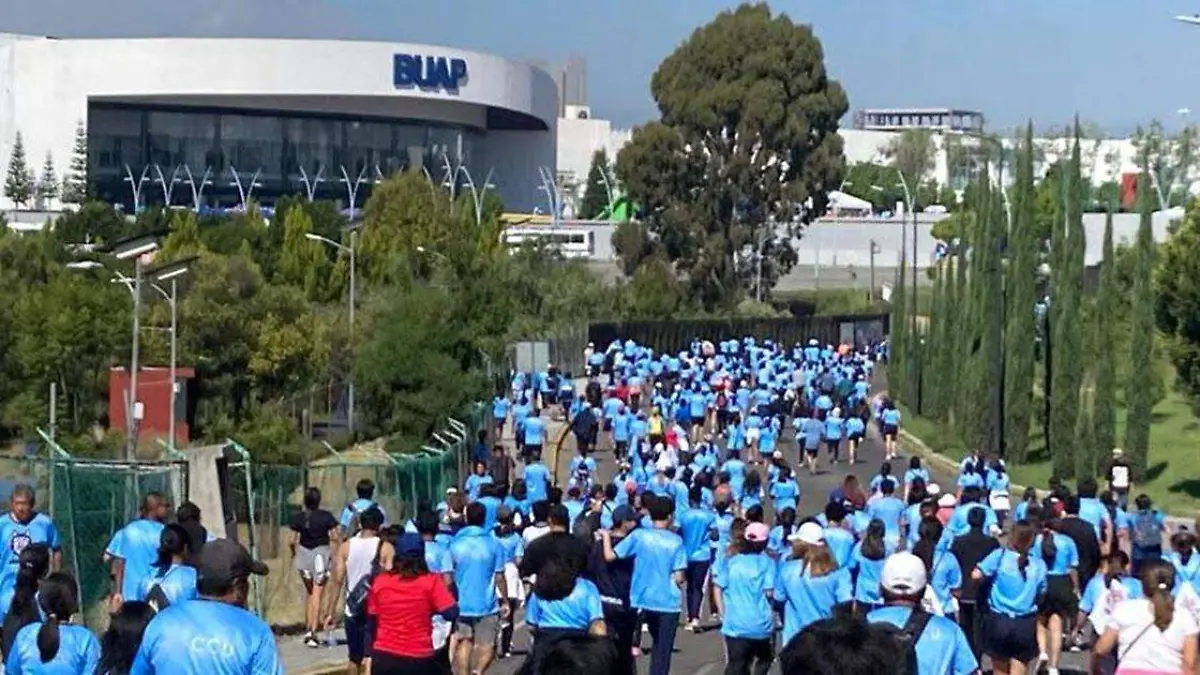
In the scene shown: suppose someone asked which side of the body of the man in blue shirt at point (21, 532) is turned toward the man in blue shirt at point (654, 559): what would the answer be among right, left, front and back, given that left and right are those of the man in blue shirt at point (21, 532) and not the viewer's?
left

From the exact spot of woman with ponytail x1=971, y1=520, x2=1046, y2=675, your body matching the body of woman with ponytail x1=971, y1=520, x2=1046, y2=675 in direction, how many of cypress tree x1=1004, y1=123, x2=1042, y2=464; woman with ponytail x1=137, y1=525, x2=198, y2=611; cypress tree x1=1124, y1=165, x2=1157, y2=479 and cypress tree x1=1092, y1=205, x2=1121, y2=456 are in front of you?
3

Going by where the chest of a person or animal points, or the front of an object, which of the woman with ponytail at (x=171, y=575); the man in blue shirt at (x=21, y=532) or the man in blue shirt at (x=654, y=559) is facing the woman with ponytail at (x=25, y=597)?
the man in blue shirt at (x=21, y=532)

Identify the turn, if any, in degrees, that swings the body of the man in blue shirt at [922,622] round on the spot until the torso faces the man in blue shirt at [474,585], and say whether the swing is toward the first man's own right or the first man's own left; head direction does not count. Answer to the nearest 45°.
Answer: approximately 45° to the first man's own left

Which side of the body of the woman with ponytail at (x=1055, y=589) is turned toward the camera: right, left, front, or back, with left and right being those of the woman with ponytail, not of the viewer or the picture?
back

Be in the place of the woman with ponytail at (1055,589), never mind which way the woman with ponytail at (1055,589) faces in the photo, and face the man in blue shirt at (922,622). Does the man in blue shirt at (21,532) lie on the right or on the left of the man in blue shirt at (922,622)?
right

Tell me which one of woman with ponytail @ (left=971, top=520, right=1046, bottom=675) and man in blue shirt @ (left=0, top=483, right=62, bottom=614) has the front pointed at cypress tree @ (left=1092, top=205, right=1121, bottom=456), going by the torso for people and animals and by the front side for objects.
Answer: the woman with ponytail

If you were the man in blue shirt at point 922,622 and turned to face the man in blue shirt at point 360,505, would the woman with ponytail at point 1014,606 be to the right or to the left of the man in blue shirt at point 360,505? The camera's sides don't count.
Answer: right

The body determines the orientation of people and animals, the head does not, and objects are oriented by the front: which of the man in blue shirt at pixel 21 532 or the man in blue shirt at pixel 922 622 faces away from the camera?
the man in blue shirt at pixel 922 622

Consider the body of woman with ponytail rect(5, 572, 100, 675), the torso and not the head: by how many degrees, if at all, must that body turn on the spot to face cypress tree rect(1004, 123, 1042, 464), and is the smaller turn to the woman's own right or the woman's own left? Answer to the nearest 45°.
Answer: approximately 45° to the woman's own right

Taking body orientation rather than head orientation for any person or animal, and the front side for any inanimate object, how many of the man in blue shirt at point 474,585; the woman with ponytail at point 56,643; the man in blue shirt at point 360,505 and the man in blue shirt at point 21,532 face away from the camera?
3

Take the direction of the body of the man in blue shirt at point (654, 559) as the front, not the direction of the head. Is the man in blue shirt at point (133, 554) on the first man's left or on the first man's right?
on the first man's left

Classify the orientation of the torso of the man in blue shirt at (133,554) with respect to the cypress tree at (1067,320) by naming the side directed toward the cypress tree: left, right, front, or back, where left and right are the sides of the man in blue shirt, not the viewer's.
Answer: front

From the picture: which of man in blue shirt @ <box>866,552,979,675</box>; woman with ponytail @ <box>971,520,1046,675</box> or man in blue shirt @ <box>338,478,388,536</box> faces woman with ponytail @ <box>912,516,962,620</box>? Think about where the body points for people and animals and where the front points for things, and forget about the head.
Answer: man in blue shirt @ <box>866,552,979,675</box>

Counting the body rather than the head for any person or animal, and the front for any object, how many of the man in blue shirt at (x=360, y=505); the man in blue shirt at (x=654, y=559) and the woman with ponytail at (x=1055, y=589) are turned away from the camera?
3

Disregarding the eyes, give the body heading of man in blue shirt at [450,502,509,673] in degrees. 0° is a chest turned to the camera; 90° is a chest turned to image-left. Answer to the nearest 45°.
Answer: approximately 180°
